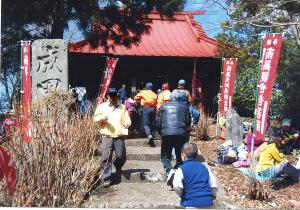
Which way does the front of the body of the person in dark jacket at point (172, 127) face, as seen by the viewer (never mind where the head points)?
away from the camera

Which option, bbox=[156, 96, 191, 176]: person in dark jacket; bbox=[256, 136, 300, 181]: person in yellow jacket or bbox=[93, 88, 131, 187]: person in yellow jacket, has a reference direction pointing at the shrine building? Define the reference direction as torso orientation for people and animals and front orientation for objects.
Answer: the person in dark jacket

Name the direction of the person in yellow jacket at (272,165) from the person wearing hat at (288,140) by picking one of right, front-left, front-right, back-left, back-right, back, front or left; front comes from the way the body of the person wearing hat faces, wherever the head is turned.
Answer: front-left

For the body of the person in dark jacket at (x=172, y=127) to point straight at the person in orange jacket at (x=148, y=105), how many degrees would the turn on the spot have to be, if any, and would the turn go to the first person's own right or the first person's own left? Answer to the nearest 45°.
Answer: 0° — they already face them

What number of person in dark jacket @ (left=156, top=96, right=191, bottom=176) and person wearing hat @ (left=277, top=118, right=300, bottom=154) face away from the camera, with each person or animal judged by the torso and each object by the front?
1

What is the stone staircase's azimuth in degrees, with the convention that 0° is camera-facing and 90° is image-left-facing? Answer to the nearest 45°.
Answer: approximately 0°

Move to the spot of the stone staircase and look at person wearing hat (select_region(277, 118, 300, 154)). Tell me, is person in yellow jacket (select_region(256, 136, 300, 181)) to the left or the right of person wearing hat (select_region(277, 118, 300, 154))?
right

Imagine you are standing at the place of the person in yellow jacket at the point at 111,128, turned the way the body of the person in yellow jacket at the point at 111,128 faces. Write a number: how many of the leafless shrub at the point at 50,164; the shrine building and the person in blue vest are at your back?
1

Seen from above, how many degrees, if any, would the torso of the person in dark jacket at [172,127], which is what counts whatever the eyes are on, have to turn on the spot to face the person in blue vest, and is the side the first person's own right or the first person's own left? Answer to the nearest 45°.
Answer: approximately 180°

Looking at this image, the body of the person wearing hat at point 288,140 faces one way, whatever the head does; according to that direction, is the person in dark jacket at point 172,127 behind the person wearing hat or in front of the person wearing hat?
in front

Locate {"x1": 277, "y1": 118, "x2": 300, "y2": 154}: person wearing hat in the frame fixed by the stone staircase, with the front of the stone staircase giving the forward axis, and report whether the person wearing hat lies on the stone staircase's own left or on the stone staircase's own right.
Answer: on the stone staircase's own left
